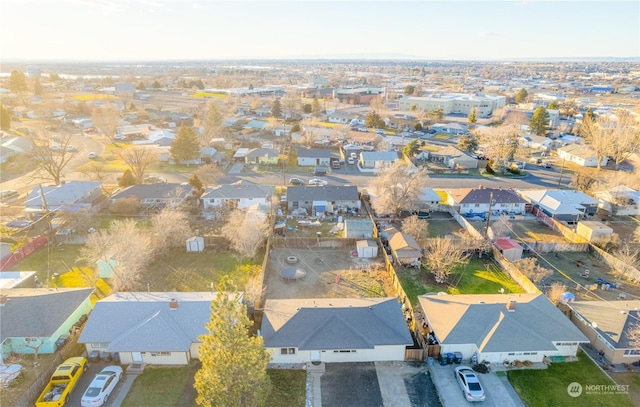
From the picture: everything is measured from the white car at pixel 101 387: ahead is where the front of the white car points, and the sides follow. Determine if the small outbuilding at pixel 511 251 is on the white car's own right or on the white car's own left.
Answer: on the white car's own right

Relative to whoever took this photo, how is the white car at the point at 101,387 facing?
facing away from the viewer and to the right of the viewer

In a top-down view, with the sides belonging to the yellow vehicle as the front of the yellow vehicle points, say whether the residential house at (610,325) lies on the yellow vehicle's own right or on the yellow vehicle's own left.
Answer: on the yellow vehicle's own right

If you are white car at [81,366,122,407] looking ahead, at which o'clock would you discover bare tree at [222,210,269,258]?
The bare tree is roughly at 12 o'clock from the white car.

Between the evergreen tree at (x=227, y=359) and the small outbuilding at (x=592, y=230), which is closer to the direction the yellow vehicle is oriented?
the small outbuilding

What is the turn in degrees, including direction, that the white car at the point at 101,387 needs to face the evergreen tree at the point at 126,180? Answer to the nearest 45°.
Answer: approximately 45° to its left

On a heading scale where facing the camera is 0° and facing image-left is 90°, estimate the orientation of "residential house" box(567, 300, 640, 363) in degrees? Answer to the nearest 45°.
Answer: approximately 0°

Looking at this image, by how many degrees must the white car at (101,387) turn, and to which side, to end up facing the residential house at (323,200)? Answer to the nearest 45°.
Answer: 0° — it already faces it

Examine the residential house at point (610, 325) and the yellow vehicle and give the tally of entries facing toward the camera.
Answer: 1

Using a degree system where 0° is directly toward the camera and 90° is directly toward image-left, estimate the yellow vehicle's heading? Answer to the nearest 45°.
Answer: approximately 225°
